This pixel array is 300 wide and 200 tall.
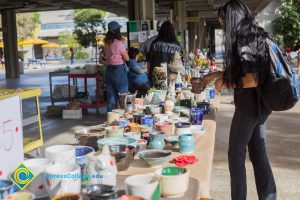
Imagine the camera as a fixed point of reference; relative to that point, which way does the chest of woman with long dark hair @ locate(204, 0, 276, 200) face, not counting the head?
to the viewer's left

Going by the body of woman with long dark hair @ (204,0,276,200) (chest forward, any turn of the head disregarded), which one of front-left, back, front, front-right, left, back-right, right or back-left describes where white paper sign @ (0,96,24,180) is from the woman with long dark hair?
front-left

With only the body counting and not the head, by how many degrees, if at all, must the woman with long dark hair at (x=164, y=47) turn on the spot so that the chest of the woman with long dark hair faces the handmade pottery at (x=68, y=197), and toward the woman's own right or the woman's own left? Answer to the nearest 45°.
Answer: approximately 180°

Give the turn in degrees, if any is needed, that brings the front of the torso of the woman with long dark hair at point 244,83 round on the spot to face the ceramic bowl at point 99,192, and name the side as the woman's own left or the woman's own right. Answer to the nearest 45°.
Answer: approximately 90° to the woman's own left

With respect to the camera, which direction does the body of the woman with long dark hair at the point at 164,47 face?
away from the camera

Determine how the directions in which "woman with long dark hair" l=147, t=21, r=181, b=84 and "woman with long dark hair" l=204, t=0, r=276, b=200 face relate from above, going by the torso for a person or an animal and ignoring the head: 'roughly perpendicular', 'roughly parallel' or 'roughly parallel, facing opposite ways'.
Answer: roughly perpendicular

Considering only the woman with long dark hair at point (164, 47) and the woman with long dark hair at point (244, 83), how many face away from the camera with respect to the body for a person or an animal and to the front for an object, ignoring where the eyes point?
1

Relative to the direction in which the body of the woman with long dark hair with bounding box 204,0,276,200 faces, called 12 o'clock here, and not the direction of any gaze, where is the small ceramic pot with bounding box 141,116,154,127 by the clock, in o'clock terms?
The small ceramic pot is roughly at 12 o'clock from the woman with long dark hair.

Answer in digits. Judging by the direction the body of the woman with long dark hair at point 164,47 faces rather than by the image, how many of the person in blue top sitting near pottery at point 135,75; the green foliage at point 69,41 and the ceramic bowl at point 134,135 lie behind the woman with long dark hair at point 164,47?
1

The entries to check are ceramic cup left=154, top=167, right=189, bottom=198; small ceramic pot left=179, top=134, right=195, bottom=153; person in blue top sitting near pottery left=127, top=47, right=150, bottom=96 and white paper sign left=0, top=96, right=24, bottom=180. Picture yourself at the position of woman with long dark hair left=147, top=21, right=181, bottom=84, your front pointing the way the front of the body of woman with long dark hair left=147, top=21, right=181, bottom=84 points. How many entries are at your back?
3

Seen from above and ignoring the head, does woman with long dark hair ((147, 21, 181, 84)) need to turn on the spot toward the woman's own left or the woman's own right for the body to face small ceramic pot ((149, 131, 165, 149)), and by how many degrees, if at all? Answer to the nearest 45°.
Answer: approximately 180°

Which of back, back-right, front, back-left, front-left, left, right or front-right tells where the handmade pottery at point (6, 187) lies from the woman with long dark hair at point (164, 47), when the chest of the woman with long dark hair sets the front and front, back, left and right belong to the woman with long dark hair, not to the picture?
back

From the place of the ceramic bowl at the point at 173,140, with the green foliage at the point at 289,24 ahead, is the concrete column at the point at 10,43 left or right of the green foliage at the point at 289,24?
left

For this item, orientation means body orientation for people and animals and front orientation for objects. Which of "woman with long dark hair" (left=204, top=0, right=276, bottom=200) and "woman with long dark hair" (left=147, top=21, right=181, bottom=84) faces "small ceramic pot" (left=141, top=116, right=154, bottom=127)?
"woman with long dark hair" (left=204, top=0, right=276, bottom=200)
